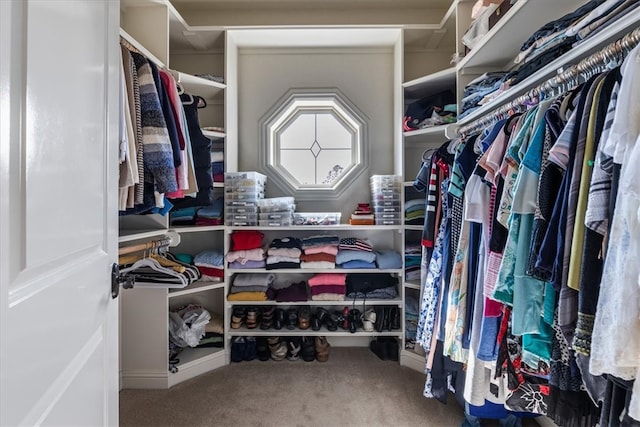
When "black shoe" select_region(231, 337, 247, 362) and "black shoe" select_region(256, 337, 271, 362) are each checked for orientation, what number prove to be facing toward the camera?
2

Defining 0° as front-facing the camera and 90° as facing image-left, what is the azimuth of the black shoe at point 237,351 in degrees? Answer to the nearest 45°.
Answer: approximately 0°

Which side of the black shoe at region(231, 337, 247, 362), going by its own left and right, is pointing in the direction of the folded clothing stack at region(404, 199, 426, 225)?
left

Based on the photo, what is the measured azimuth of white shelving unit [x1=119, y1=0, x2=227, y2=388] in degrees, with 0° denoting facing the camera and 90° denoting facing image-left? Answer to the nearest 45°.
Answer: approximately 315°
